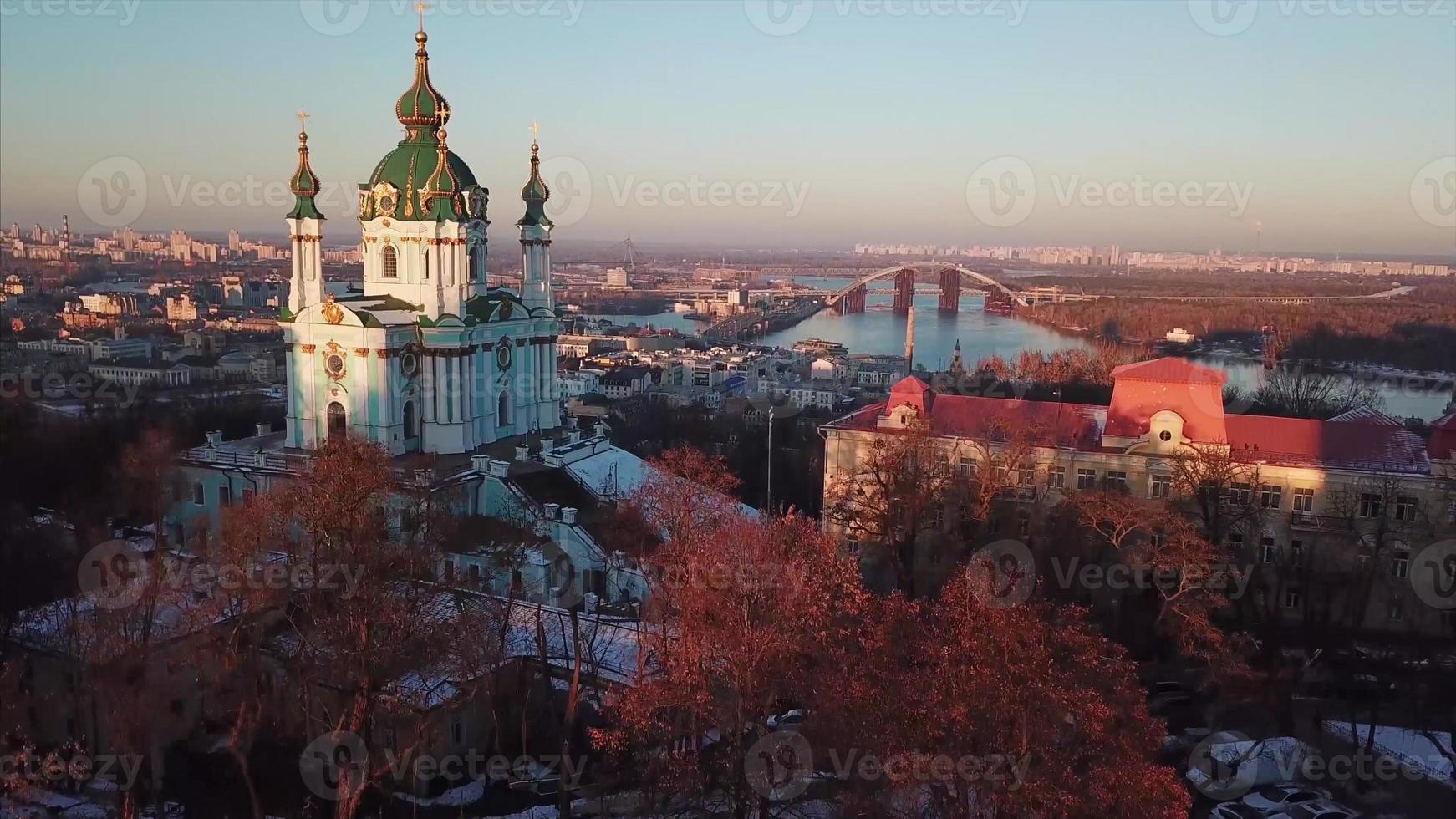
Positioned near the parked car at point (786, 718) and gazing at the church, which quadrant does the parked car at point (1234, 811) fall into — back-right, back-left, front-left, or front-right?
back-right

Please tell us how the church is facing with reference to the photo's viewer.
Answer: facing the viewer and to the left of the viewer

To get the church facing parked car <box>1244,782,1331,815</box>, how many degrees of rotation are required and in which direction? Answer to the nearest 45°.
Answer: approximately 90° to its left

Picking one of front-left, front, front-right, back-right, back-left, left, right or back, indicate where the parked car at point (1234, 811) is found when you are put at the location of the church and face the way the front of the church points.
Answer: left

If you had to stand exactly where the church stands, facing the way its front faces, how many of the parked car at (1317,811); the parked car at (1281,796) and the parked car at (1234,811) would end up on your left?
3
